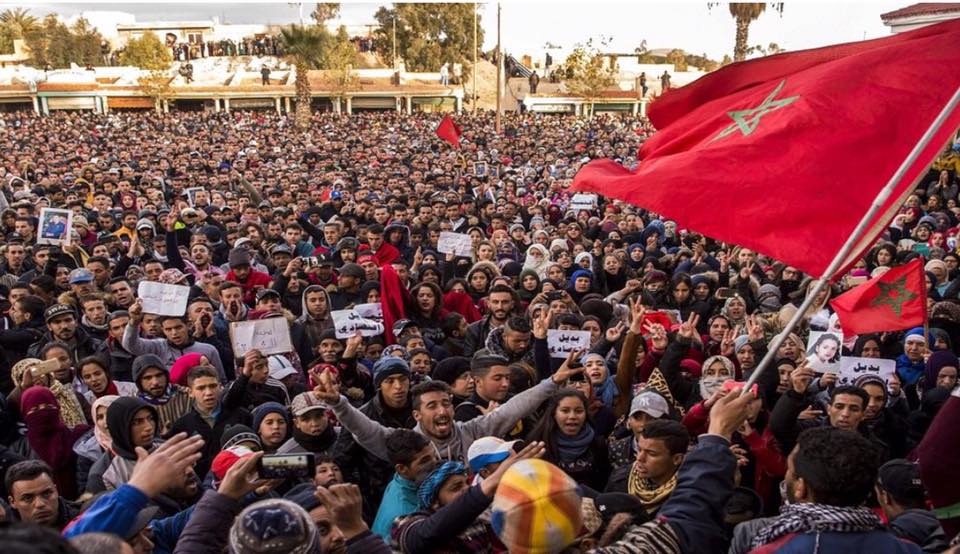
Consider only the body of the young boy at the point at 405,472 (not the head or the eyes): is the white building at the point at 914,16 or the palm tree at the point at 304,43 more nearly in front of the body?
the white building

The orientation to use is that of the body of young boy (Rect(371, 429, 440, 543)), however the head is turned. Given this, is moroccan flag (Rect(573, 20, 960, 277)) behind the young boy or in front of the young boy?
in front
